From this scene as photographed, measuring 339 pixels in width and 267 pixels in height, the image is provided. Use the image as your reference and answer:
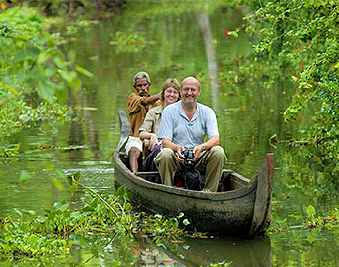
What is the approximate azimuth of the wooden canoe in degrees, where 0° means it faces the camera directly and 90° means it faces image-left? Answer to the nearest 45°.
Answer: approximately 315°
